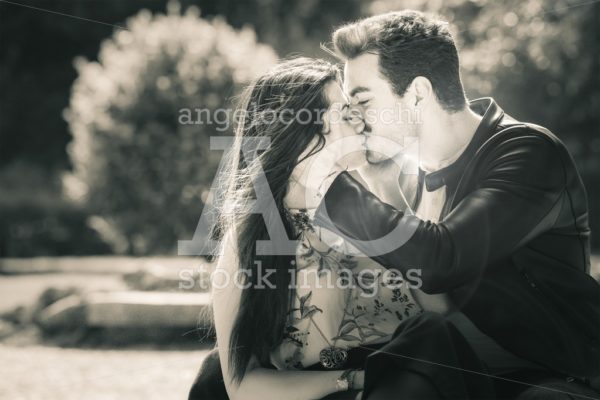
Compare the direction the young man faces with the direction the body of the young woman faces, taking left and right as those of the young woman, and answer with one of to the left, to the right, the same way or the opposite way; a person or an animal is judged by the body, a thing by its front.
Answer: the opposite way

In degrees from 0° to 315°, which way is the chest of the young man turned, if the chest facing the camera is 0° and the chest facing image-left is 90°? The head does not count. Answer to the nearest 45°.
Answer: approximately 90°

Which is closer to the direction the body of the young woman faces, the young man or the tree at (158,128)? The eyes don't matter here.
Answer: the young man

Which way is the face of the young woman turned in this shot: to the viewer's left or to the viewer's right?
to the viewer's right

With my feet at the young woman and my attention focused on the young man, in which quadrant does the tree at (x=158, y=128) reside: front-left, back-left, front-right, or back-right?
back-left

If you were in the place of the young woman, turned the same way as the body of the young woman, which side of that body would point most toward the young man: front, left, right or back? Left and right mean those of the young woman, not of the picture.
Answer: front

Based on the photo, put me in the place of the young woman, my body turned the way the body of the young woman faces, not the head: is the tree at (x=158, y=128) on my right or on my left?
on my left

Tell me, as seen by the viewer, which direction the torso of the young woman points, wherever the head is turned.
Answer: to the viewer's right

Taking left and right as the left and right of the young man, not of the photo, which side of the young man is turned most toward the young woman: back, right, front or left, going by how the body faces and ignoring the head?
front

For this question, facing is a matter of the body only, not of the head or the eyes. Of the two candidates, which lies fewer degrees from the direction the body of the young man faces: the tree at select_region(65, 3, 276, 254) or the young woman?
the young woman

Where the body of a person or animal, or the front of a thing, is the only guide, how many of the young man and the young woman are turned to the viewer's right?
1

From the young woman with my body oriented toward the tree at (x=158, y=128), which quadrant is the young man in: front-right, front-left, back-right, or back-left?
back-right

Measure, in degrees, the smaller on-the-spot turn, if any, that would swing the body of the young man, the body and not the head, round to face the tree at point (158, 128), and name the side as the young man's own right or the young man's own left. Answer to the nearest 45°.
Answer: approximately 45° to the young man's own right

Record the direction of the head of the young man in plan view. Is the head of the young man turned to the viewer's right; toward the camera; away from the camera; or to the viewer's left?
to the viewer's left
